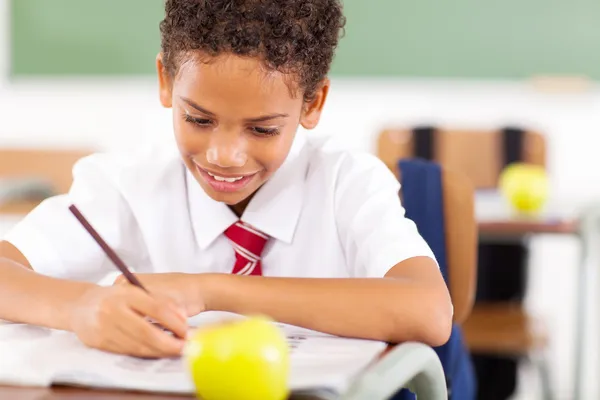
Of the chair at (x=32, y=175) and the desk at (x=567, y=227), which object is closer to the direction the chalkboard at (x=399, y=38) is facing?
the desk

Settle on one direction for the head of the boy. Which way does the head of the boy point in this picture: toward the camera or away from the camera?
toward the camera

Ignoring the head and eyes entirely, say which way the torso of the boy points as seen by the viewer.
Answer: toward the camera

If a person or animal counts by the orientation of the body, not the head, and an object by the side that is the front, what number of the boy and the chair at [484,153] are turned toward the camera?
2

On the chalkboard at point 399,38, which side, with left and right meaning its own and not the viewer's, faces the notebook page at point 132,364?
front

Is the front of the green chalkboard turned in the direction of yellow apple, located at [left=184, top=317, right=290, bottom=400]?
yes

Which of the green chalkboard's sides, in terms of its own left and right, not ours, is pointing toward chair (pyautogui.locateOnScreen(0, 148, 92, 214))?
front

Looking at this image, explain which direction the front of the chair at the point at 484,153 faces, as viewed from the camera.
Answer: facing the viewer

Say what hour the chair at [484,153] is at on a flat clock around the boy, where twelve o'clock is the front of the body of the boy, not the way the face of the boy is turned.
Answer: The chair is roughly at 7 o'clock from the boy.

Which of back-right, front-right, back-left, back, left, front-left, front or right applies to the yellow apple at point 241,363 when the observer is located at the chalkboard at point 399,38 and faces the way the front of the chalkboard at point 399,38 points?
front

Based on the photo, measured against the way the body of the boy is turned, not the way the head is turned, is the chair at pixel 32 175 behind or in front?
behind

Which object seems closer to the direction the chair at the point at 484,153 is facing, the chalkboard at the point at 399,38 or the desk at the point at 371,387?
the desk

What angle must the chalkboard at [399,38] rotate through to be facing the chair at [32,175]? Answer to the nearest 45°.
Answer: approximately 45° to its right

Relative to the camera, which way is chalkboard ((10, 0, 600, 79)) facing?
toward the camera
